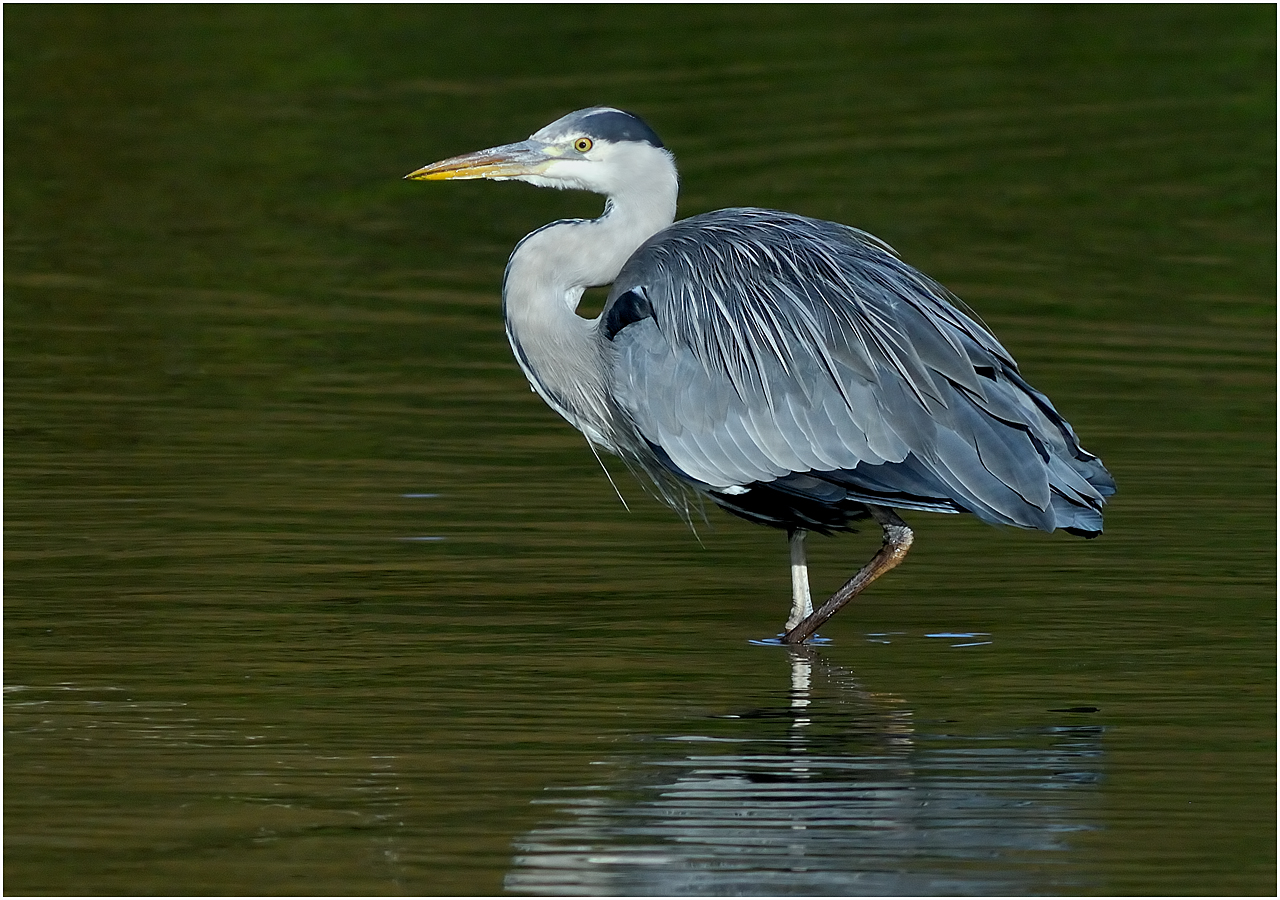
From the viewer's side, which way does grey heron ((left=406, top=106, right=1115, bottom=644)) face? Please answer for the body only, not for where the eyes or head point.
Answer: to the viewer's left
